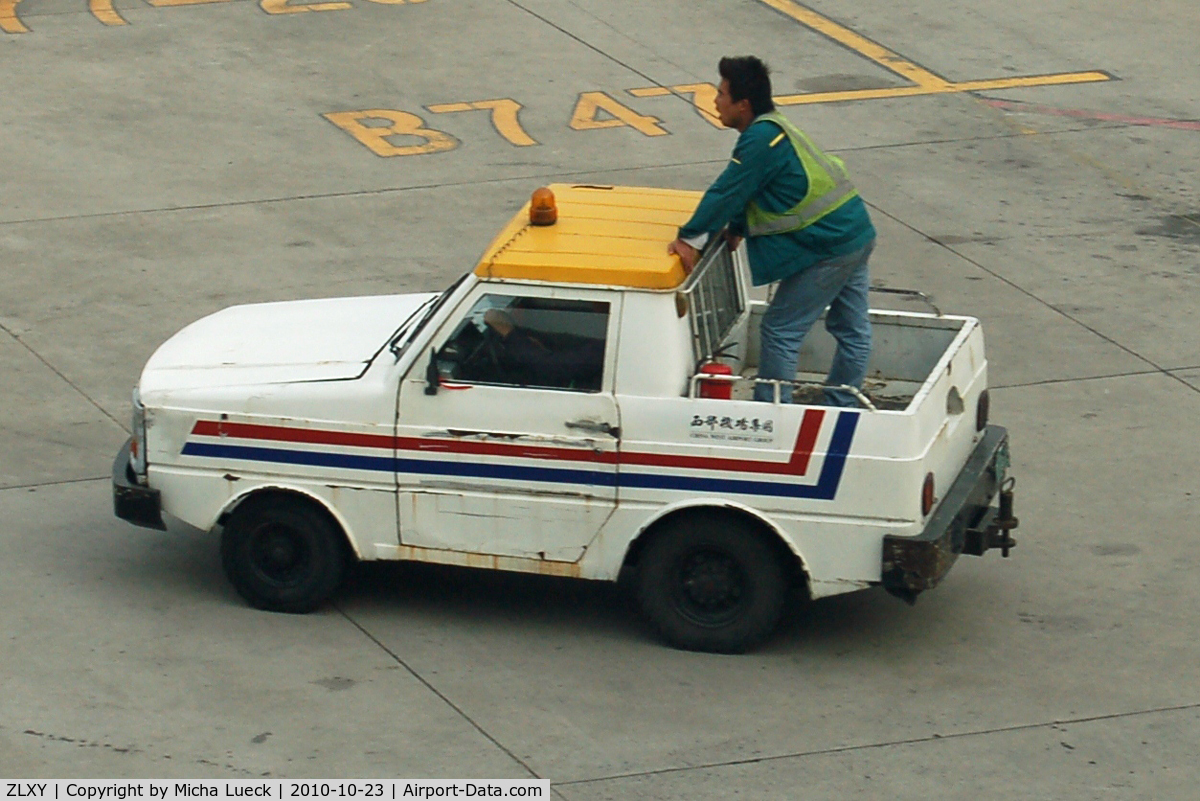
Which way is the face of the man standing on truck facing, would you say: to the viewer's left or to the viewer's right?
to the viewer's left

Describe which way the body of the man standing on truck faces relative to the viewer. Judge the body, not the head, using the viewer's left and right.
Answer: facing to the left of the viewer
